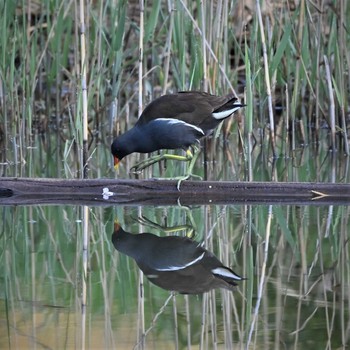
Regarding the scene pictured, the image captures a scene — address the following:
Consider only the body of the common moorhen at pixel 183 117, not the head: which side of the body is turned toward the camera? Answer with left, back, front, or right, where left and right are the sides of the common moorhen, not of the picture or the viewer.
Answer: left
